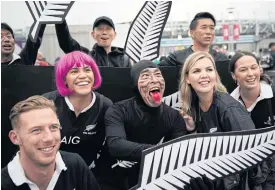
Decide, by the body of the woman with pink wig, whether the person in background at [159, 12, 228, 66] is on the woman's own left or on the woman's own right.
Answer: on the woman's own left

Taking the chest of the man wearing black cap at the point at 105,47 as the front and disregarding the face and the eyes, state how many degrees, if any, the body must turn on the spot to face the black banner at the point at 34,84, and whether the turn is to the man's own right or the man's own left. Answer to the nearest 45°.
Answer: approximately 45° to the man's own right

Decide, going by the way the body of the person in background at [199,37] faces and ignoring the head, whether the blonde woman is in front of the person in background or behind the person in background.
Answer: in front

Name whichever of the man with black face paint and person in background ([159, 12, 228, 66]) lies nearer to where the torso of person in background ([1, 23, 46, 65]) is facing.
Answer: the man with black face paint

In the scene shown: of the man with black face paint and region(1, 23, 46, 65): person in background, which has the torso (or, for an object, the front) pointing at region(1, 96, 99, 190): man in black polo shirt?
the person in background

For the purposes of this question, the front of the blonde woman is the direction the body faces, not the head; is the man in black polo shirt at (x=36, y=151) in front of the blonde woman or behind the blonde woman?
in front

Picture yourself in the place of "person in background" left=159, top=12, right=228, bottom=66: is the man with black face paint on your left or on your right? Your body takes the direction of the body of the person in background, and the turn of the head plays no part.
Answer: on your right

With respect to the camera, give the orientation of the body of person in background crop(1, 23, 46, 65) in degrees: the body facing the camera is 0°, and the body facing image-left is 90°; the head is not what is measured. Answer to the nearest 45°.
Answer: approximately 0°

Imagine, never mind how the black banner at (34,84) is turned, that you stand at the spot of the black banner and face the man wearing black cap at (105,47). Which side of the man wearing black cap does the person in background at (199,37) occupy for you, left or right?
right

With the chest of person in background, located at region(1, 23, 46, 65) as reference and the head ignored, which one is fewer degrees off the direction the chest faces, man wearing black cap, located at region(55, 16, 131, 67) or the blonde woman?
the blonde woman

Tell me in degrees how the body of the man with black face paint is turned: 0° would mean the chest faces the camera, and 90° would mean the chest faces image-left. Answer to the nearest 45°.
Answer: approximately 315°
